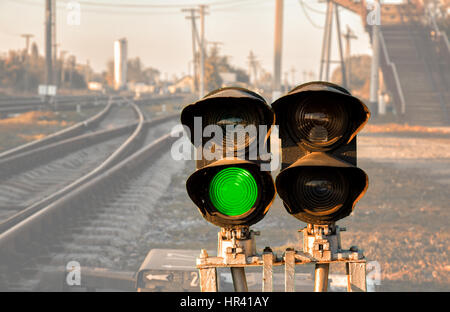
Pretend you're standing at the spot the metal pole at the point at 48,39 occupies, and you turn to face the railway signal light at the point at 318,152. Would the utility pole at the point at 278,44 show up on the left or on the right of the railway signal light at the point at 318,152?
left

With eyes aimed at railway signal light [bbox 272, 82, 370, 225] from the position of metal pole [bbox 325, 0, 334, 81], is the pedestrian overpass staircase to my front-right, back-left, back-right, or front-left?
front-left

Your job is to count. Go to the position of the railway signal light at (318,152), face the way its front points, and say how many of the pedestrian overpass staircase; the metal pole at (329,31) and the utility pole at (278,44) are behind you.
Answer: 3

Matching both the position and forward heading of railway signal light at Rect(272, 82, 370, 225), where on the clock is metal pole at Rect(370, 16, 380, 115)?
The metal pole is roughly at 6 o'clock from the railway signal light.

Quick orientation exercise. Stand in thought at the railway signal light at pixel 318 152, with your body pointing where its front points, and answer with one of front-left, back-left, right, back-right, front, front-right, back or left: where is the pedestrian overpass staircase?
back

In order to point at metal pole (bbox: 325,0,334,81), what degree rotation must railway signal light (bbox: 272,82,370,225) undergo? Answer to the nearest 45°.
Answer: approximately 180°

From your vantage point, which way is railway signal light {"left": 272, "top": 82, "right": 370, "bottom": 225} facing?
toward the camera

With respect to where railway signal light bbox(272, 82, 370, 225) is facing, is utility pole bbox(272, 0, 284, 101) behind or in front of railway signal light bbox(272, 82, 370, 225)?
behind
